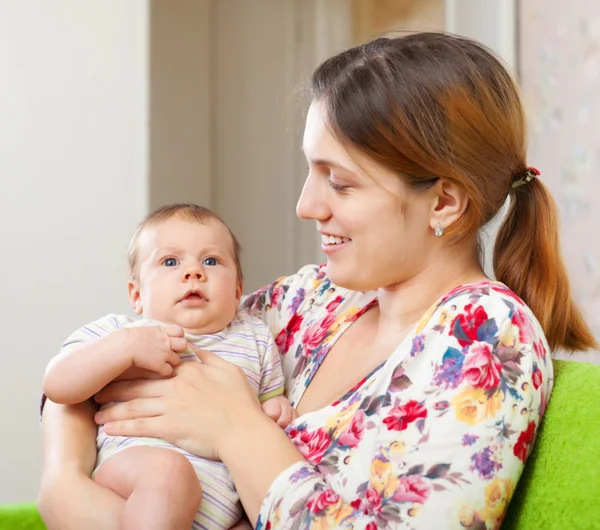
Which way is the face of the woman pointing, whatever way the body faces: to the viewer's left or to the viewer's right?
to the viewer's left

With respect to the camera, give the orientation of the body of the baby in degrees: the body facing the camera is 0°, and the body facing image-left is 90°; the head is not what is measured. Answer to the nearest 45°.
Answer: approximately 0°

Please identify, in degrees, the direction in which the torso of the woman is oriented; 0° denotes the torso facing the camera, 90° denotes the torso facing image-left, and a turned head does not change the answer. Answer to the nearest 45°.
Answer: approximately 45°
